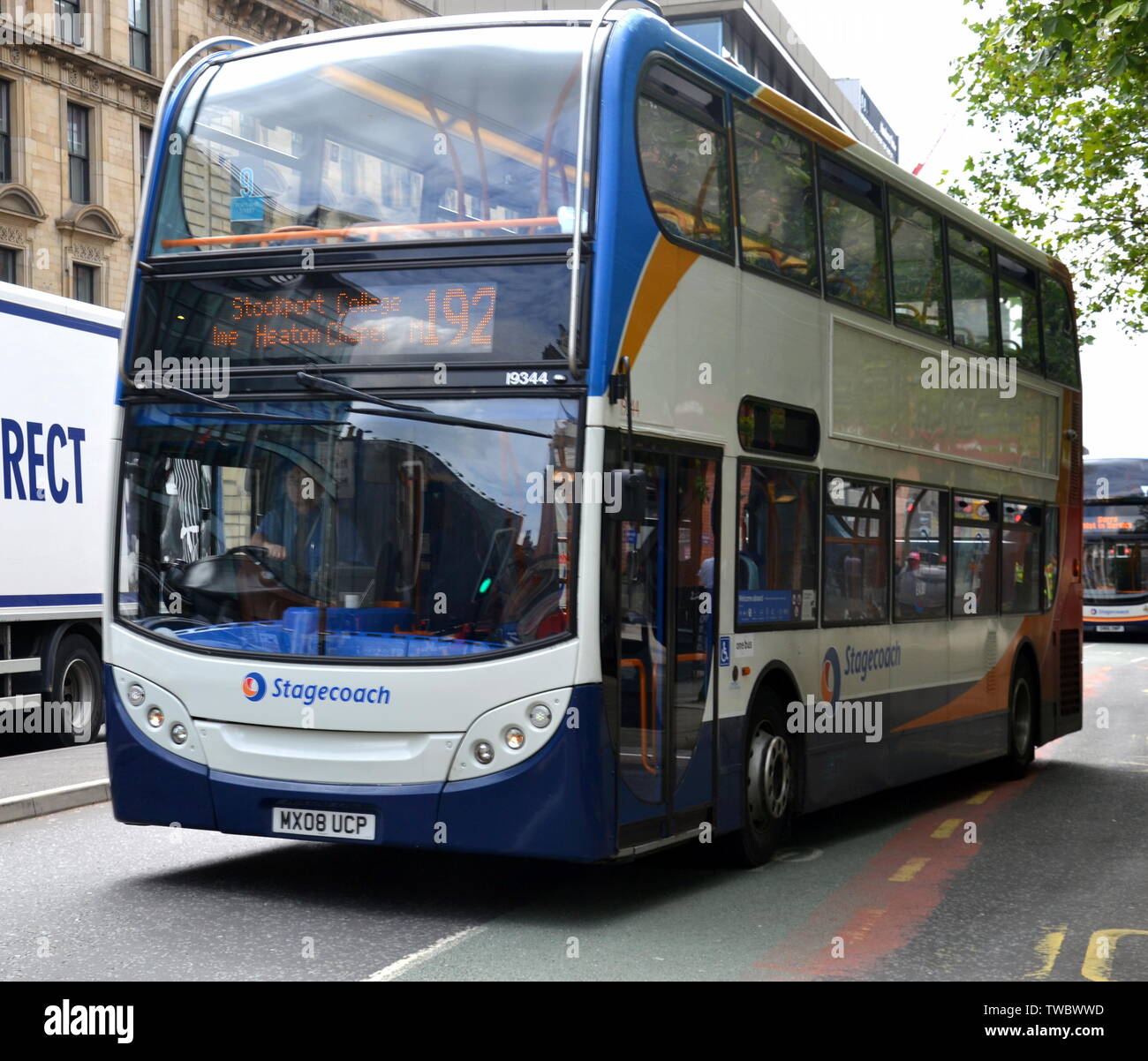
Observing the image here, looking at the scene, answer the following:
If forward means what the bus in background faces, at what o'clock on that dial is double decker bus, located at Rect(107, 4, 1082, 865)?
The double decker bus is roughly at 12 o'clock from the bus in background.

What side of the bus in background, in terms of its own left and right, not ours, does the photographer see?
front

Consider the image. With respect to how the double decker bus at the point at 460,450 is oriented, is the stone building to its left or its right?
on its right

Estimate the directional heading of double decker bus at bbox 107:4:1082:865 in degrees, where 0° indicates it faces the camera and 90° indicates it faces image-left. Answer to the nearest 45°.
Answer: approximately 45°

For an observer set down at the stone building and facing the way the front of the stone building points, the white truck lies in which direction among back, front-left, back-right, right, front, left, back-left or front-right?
front-right

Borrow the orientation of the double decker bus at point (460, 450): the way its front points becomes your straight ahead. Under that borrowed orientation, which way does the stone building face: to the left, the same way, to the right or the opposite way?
to the left

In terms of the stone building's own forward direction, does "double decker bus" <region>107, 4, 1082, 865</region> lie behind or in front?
in front

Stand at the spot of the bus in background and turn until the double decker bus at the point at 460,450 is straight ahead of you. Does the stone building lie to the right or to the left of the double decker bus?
right

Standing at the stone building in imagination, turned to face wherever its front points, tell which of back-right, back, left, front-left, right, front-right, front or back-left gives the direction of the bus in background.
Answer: front-left

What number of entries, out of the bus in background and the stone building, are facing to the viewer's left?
0

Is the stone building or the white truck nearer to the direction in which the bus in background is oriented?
the white truck
